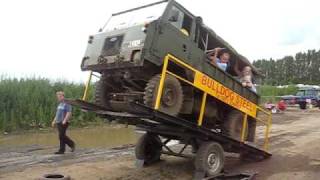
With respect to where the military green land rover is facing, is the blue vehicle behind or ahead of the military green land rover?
behind

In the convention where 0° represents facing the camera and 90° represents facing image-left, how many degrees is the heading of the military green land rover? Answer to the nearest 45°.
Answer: approximately 45°
